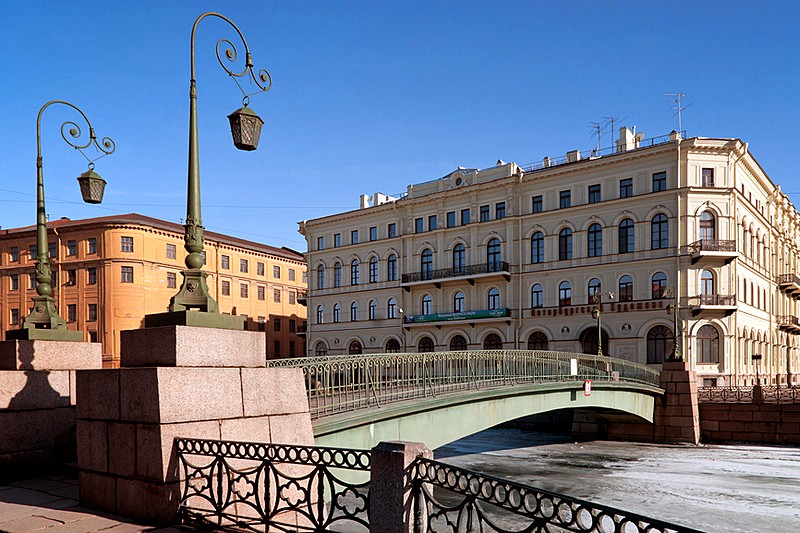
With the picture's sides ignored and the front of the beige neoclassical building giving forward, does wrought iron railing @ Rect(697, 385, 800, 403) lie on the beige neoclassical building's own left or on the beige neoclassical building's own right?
on the beige neoclassical building's own left

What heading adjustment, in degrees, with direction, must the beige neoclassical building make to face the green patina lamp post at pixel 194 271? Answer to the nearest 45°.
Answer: approximately 45° to its left

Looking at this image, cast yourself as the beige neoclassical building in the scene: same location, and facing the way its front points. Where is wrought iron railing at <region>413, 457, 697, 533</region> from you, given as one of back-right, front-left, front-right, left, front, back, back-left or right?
front-left

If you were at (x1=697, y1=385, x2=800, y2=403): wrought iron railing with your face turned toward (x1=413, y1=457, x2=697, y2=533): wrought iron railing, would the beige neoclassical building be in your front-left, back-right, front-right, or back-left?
back-right

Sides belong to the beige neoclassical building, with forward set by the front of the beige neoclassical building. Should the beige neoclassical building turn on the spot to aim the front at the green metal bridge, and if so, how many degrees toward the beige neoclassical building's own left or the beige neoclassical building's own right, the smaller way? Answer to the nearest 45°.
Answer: approximately 45° to the beige neoclassical building's own left

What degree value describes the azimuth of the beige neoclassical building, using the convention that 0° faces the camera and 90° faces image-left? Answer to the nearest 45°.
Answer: approximately 45°

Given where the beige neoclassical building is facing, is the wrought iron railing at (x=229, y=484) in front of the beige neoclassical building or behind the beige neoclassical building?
in front
